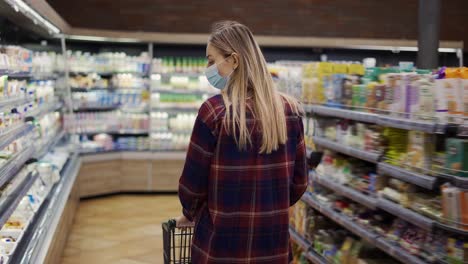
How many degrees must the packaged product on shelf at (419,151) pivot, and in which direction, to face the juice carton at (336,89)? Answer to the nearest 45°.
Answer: approximately 90° to its right

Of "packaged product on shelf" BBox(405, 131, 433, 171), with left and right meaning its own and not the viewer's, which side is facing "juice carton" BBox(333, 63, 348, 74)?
right

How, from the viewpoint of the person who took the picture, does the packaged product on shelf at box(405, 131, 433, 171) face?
facing the viewer and to the left of the viewer

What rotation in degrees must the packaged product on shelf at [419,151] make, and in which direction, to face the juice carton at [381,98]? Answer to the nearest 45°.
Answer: approximately 90° to its right

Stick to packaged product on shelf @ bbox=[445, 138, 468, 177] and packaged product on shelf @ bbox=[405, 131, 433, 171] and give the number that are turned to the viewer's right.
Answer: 0

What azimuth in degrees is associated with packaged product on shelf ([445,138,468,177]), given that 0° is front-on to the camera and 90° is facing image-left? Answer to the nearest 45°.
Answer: approximately 45°

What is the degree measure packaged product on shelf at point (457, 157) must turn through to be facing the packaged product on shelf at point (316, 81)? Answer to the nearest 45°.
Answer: approximately 90° to its right

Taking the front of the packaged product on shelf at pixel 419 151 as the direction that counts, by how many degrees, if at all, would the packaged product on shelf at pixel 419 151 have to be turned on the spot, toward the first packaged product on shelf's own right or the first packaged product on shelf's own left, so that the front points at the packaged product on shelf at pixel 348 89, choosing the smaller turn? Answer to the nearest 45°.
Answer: approximately 90° to the first packaged product on shelf's own right
